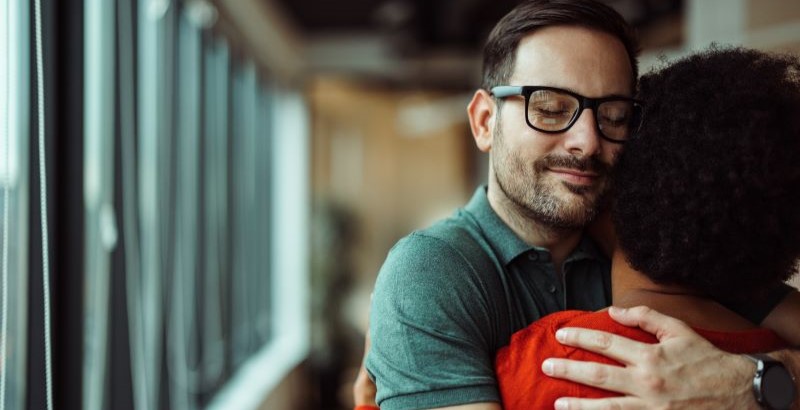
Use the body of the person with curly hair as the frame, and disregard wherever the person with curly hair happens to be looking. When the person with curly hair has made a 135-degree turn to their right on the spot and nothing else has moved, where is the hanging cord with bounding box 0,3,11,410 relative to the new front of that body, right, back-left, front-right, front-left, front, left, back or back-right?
back-right

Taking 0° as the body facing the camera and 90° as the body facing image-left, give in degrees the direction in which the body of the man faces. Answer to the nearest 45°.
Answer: approximately 315°

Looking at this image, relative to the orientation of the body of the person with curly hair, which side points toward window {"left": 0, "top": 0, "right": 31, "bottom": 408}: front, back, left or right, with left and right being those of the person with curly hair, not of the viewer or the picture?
left

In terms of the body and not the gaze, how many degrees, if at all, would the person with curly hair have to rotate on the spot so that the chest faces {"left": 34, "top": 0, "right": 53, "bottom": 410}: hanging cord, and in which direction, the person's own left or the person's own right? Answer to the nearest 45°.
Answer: approximately 90° to the person's own left

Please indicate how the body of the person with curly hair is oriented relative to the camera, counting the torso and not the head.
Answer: away from the camera

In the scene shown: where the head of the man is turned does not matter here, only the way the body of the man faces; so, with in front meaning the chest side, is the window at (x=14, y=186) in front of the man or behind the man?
behind

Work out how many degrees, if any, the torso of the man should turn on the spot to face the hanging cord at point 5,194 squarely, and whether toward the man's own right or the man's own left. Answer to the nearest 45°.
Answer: approximately 135° to the man's own right
